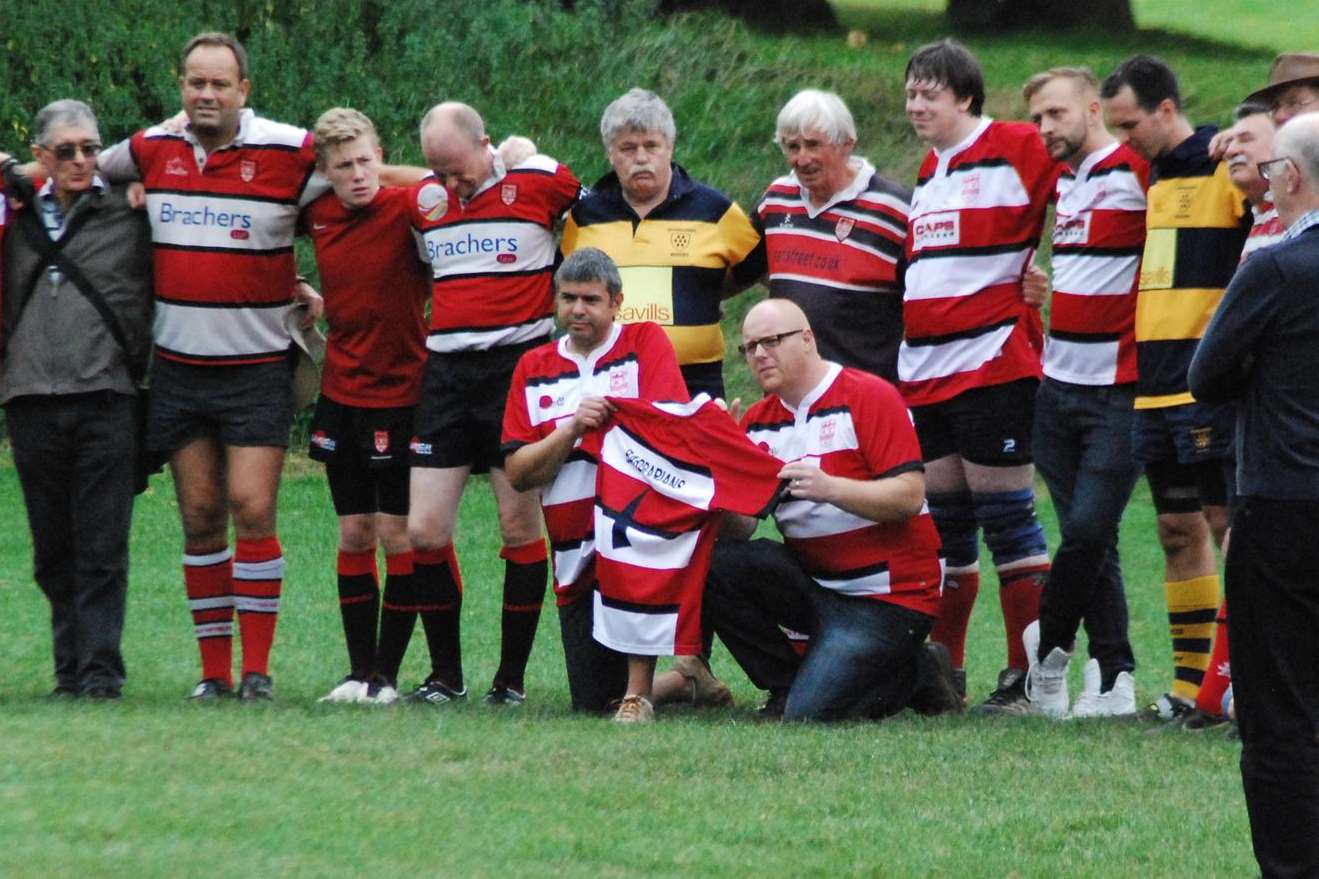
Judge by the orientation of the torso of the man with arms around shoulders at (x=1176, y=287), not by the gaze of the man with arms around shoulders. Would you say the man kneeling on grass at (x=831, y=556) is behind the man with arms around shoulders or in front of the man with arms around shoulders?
in front

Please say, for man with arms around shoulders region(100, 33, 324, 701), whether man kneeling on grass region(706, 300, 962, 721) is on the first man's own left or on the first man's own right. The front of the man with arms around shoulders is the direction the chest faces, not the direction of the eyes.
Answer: on the first man's own left

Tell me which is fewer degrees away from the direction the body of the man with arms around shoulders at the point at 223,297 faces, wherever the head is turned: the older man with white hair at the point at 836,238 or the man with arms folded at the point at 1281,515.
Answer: the man with arms folded

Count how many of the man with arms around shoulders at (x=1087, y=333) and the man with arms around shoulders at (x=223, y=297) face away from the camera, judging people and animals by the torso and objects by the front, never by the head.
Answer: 0

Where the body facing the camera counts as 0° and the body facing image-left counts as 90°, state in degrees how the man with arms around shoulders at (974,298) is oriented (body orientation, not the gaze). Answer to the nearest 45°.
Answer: approximately 45°

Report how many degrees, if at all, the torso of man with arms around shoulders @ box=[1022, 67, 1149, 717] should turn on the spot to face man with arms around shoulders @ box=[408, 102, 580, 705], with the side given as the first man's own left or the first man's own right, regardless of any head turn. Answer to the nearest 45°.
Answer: approximately 45° to the first man's own right

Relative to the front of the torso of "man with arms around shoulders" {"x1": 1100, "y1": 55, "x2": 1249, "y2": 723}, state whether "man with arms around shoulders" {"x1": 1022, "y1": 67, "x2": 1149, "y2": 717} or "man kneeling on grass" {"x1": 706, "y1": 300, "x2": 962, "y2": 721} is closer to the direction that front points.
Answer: the man kneeling on grass

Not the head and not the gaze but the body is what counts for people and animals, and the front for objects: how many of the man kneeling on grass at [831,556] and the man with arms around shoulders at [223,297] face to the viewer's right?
0

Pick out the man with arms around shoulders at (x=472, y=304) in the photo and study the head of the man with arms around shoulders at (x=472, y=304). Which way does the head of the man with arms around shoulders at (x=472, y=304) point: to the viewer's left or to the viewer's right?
to the viewer's left

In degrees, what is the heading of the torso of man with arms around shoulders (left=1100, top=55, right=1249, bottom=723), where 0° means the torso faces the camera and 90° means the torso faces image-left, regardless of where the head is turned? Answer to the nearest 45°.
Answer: approximately 45°

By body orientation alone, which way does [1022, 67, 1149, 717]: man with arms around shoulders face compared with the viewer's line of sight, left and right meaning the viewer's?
facing the viewer and to the left of the viewer

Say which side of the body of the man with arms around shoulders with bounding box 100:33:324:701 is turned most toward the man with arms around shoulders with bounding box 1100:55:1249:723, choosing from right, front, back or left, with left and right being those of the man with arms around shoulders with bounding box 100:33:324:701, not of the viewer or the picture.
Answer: left

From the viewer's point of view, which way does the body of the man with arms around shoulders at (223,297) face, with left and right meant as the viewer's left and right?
facing the viewer
